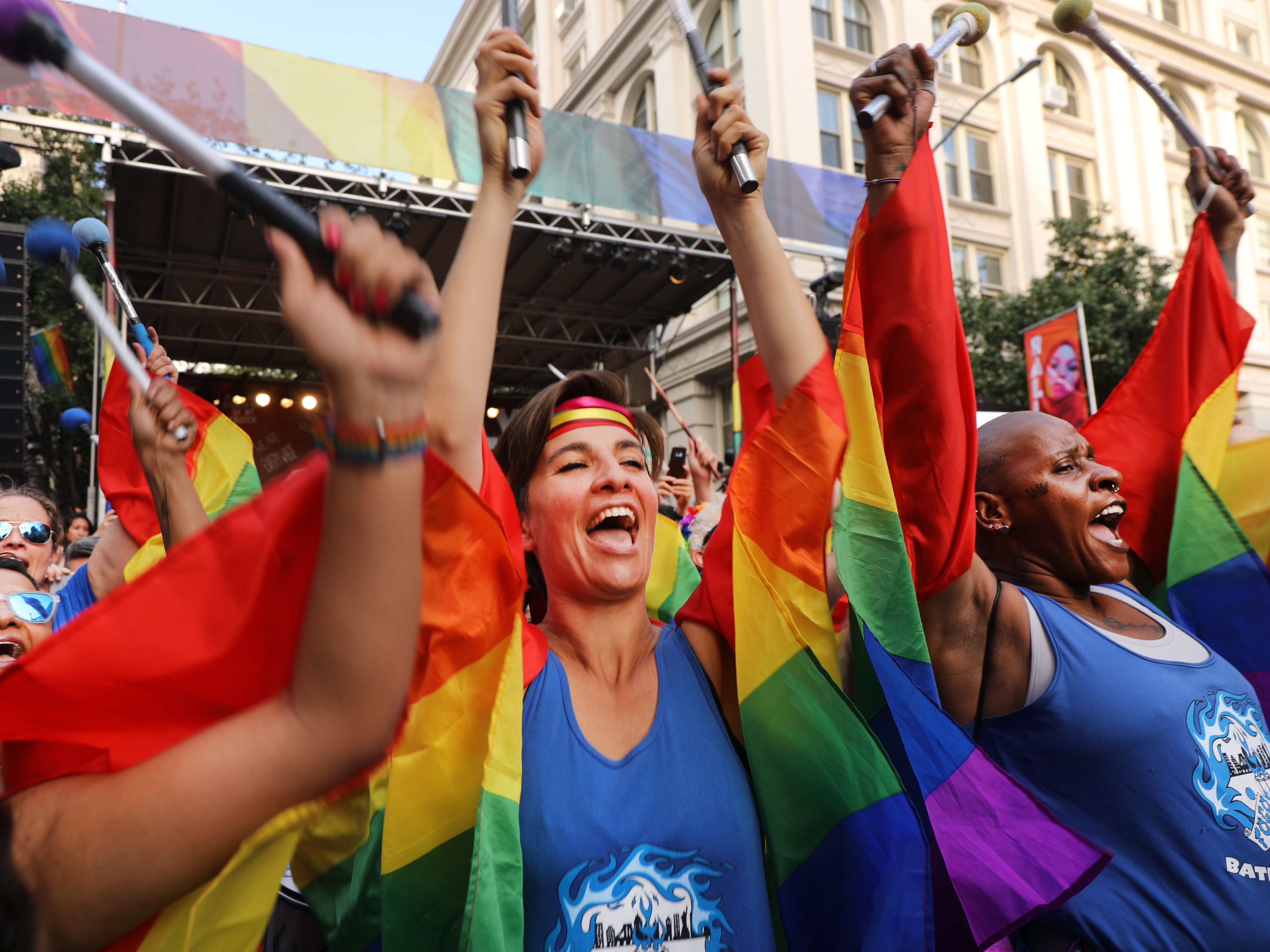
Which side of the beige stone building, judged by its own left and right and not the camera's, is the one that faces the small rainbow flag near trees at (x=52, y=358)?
front

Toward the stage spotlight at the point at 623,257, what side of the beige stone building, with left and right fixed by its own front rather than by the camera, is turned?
front

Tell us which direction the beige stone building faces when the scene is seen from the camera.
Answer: facing the viewer and to the left of the viewer

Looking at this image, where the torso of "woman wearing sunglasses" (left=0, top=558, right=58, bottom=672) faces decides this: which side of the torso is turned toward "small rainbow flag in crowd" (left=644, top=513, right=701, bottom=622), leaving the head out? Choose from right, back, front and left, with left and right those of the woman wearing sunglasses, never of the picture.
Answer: left

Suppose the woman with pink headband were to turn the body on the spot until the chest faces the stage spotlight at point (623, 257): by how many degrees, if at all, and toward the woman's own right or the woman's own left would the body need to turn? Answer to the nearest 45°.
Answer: approximately 180°

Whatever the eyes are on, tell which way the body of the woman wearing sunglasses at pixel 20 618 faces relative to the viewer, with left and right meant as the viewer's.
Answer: facing the viewer

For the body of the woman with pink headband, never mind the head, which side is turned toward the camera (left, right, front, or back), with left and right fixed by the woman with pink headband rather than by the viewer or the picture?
front

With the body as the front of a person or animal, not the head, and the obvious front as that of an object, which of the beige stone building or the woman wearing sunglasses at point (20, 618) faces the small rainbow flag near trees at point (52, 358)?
the beige stone building

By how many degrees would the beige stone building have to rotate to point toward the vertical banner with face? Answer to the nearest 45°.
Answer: approximately 45° to its left

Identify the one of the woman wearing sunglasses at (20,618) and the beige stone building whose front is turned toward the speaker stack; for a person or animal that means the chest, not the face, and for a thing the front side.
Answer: the beige stone building

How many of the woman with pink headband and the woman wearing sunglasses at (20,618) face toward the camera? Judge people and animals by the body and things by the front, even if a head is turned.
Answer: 2

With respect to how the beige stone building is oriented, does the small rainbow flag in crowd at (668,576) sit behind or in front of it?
in front

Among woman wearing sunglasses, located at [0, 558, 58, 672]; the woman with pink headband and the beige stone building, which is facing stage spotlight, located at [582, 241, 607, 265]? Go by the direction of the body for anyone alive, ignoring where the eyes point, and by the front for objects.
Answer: the beige stone building

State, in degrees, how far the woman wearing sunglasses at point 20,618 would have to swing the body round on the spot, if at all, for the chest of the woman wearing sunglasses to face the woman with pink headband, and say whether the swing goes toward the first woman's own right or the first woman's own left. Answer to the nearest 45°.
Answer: approximately 45° to the first woman's own left

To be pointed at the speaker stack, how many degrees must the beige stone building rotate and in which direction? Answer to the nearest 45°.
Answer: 0° — it already faces it

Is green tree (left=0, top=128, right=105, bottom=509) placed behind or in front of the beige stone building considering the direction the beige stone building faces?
in front

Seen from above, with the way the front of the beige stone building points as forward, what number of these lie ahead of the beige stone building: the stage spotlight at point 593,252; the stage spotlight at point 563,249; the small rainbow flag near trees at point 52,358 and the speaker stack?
4

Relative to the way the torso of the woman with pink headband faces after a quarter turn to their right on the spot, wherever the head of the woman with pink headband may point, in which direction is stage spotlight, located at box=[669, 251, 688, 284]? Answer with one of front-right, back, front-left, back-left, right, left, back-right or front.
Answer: right

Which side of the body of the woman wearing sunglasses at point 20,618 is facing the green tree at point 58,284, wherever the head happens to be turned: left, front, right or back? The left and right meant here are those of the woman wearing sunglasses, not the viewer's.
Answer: back
